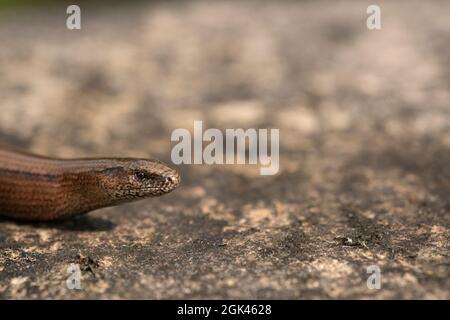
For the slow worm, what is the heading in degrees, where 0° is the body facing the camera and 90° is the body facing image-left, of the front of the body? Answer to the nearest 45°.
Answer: approximately 270°
